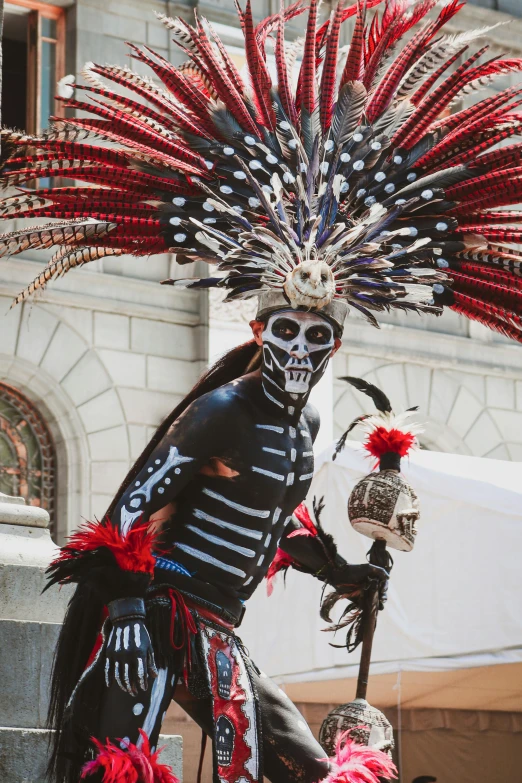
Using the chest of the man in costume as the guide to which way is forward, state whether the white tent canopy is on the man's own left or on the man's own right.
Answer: on the man's own left

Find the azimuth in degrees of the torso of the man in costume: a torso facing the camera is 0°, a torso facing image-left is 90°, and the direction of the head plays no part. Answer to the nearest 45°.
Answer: approximately 315°
